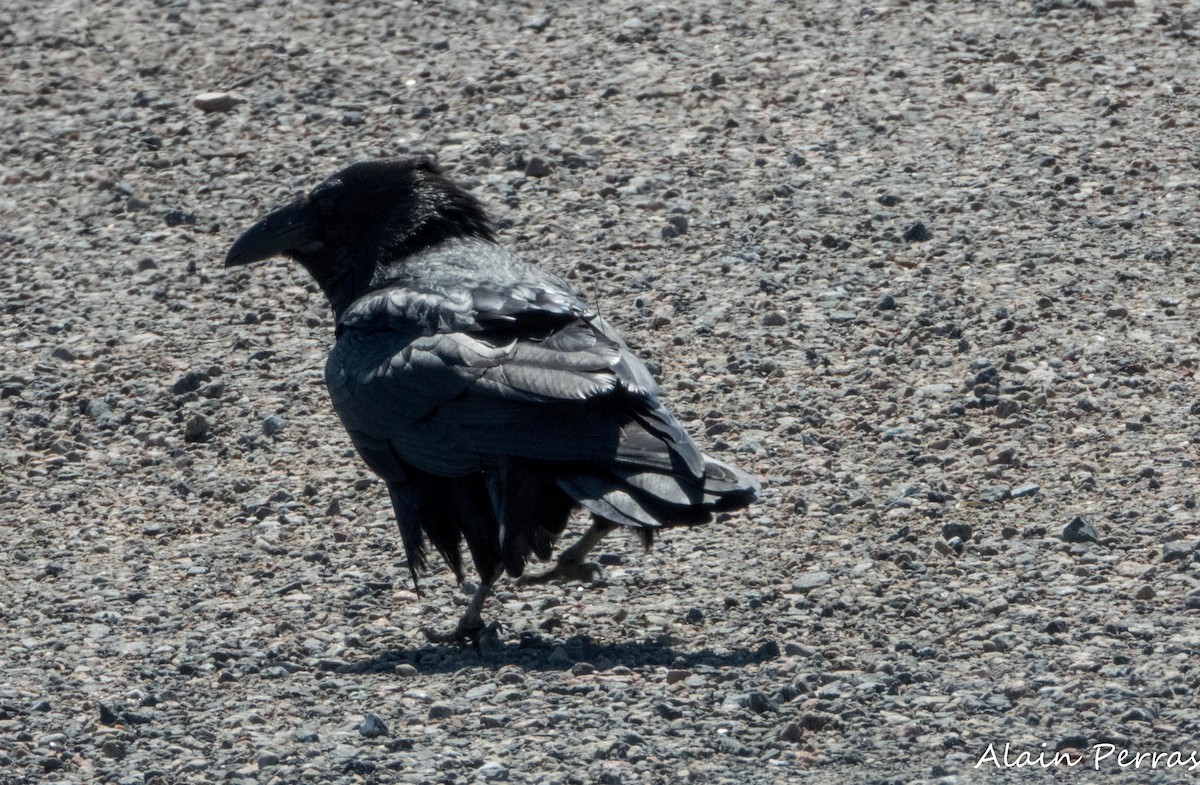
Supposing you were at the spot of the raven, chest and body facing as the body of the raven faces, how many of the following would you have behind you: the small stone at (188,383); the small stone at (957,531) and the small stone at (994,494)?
2

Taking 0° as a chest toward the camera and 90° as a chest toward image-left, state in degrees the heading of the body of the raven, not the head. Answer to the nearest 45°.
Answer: approximately 90°

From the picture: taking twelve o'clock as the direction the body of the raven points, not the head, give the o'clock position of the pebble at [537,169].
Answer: The pebble is roughly at 3 o'clock from the raven.

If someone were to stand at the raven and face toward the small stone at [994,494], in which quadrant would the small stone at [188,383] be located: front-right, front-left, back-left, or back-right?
back-left

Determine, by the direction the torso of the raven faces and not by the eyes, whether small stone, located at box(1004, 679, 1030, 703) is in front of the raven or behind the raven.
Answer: behind

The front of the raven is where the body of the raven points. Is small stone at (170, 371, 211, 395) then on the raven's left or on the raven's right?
on the raven's right

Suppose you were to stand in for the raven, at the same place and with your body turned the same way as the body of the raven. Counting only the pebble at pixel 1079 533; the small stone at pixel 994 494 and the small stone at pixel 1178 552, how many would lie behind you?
3

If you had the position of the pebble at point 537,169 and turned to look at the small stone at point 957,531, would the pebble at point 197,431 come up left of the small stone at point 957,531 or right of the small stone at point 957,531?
right

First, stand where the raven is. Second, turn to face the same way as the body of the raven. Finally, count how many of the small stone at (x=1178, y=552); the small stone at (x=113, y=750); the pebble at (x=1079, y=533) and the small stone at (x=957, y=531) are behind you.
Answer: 3

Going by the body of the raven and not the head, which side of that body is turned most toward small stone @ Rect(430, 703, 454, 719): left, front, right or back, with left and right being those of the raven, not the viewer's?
left

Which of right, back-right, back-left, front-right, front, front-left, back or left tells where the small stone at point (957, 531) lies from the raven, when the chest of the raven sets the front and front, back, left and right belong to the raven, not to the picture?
back

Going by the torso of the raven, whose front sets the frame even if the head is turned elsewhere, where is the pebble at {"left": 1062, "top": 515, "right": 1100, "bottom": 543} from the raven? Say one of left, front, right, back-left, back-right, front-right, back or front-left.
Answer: back

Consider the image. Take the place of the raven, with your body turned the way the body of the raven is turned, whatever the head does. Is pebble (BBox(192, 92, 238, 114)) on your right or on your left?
on your right

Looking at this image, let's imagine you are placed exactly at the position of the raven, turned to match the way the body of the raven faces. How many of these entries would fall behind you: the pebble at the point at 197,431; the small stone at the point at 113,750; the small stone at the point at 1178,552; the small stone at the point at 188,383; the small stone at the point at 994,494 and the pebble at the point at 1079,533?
3
